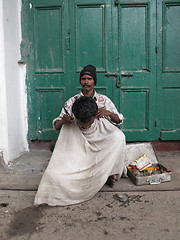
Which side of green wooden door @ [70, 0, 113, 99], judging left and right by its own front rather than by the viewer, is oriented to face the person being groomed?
front

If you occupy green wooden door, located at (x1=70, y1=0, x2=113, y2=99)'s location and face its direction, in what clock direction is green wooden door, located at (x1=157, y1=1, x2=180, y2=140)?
green wooden door, located at (x1=157, y1=1, x2=180, y2=140) is roughly at 9 o'clock from green wooden door, located at (x1=70, y1=0, x2=113, y2=99).

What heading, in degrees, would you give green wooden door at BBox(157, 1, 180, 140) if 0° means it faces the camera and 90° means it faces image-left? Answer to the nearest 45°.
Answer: approximately 0°

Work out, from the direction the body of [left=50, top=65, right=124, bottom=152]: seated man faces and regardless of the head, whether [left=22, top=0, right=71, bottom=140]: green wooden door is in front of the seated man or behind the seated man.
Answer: behind

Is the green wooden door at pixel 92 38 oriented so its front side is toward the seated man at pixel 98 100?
yes

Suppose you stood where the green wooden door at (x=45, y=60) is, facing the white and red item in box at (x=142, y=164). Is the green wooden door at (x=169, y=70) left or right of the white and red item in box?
left
